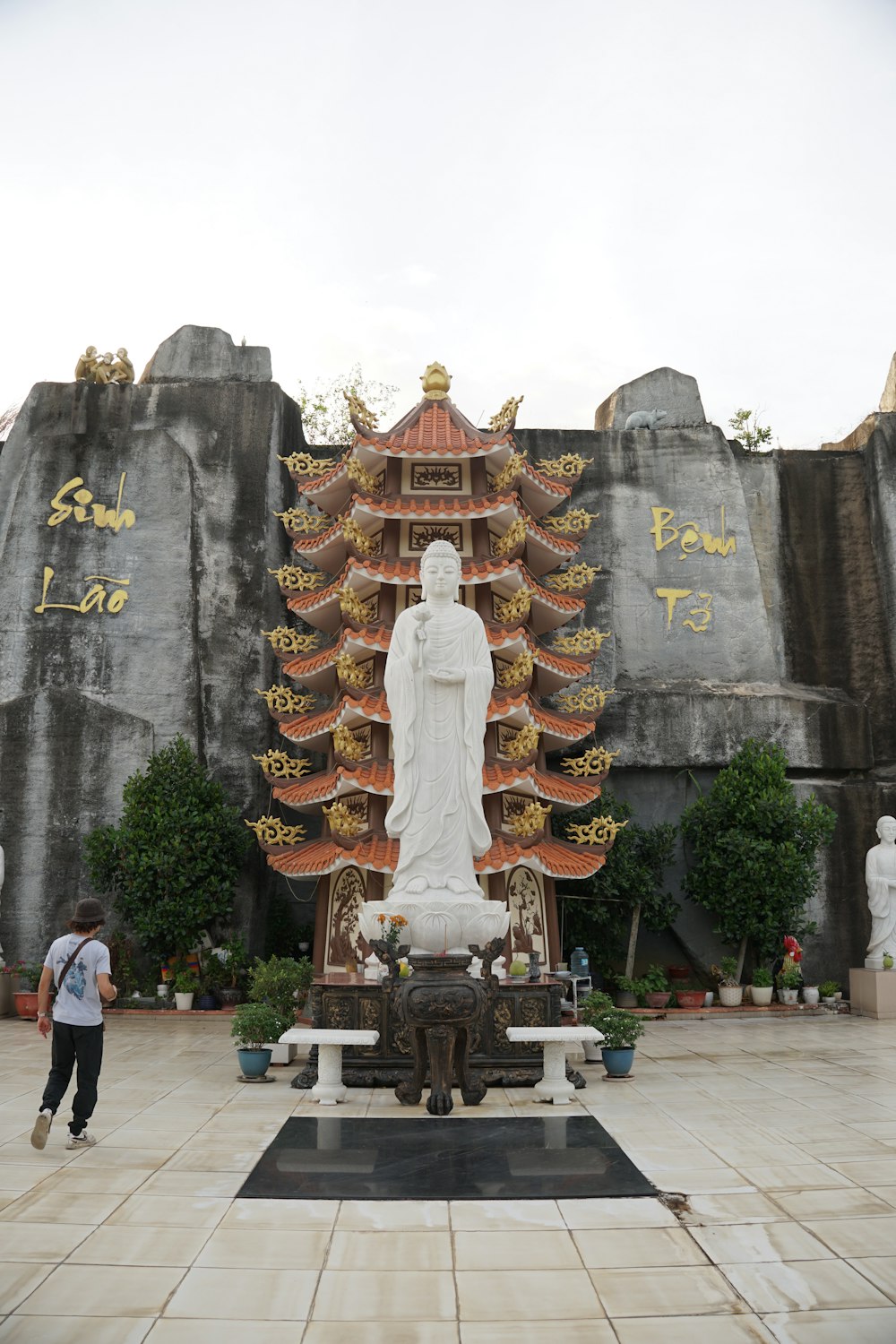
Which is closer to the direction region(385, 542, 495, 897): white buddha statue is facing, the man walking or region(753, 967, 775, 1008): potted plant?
the man walking

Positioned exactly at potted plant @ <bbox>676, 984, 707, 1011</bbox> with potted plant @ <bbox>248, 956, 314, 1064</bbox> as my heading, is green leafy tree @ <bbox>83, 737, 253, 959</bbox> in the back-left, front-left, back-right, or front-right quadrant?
front-right

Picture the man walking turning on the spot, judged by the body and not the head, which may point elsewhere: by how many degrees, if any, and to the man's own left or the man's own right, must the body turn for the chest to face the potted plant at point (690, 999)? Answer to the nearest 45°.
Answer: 0° — they already face it

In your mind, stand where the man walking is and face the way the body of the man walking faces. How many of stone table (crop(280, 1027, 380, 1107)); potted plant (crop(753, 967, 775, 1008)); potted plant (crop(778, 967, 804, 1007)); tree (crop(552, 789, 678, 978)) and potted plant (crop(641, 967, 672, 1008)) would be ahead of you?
5

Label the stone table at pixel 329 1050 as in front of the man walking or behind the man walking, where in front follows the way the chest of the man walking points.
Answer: in front

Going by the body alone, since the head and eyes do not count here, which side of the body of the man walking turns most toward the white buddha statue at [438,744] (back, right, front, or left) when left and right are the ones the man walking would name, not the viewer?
front

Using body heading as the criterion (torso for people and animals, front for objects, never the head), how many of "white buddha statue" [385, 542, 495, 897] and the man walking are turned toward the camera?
1

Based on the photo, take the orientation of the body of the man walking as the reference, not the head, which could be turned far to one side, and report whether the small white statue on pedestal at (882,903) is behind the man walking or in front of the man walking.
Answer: in front

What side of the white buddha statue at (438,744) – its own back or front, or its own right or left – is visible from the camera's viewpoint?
front

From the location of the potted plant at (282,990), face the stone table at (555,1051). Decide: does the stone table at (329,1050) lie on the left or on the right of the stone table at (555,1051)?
right

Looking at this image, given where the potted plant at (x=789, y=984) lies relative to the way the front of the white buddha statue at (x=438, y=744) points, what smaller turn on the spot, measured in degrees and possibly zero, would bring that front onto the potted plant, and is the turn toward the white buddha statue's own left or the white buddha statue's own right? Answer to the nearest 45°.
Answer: approximately 135° to the white buddha statue's own left

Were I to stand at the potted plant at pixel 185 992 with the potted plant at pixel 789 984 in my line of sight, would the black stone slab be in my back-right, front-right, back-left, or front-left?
front-right

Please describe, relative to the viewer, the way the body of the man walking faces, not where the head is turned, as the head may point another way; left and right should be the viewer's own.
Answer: facing away from the viewer and to the right of the viewer

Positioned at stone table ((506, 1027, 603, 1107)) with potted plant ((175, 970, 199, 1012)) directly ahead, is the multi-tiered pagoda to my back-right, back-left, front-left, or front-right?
front-right
